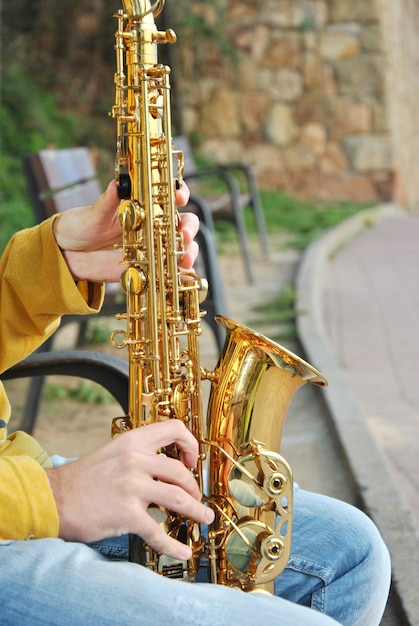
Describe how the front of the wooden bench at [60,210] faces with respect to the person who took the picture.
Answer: facing the viewer and to the right of the viewer
